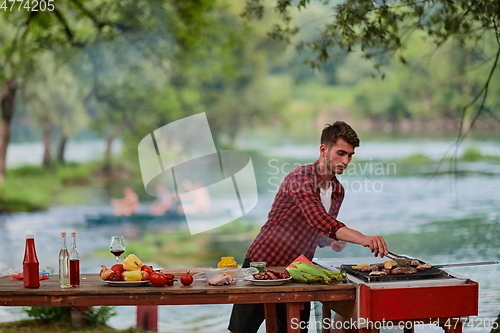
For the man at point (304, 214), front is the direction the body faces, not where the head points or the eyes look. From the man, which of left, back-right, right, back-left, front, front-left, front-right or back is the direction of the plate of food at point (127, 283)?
right

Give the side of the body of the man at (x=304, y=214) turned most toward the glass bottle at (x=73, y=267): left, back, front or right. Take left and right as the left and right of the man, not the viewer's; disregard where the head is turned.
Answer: right

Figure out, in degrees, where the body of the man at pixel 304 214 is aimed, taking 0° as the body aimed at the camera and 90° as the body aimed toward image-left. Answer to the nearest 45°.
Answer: approximately 315°

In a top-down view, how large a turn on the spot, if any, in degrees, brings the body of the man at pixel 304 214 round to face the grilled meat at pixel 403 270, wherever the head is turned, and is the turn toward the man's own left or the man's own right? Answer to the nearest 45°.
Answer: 0° — they already face it

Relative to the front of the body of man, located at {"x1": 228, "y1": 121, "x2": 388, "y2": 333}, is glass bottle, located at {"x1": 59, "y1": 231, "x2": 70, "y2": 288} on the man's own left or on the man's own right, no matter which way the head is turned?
on the man's own right

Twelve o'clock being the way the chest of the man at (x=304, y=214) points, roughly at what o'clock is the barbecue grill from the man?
The barbecue grill is roughly at 12 o'clock from the man.

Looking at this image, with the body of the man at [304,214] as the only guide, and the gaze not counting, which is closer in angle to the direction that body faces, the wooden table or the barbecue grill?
the barbecue grill

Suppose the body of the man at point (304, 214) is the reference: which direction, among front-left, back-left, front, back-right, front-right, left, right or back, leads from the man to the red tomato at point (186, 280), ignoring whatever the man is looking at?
right

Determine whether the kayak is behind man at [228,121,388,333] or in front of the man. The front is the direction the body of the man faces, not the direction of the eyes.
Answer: behind

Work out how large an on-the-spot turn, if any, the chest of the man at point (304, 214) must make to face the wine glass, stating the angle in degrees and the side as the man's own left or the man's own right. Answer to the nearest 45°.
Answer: approximately 90° to the man's own right
